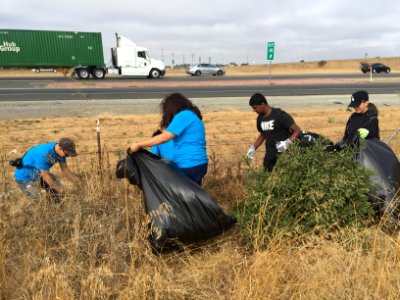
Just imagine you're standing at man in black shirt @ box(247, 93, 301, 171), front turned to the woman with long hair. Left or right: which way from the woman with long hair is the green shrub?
left

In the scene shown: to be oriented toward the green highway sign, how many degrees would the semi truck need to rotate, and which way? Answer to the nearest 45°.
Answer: approximately 45° to its right

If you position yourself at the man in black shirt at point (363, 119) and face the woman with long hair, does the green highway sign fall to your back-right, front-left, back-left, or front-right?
back-right

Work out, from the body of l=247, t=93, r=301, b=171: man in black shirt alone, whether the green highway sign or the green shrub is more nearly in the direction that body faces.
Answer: the green shrub

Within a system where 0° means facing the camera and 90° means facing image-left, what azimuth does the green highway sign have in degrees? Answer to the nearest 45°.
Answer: approximately 0°

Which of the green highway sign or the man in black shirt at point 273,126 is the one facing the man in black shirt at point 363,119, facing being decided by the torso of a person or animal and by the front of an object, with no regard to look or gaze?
the green highway sign

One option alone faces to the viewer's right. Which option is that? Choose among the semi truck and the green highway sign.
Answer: the semi truck

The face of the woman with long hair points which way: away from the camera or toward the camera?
away from the camera

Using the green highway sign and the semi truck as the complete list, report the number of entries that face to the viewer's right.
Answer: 1

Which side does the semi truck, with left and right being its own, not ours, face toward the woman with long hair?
right

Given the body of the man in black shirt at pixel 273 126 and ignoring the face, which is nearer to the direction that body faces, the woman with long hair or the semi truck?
the woman with long hair
